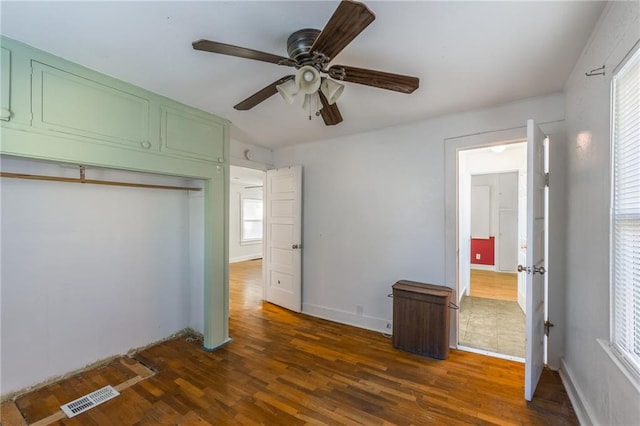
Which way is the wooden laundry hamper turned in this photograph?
toward the camera

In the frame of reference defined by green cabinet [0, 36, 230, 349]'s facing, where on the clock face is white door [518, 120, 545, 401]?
The white door is roughly at 12 o'clock from the green cabinet.

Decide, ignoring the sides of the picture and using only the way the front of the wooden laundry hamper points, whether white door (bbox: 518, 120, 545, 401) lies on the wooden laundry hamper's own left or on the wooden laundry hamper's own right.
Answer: on the wooden laundry hamper's own left

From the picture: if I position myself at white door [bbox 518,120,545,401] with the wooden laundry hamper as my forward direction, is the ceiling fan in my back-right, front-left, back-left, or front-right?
front-left

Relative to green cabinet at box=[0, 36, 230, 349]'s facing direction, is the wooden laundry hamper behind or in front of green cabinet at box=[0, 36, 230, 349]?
in front

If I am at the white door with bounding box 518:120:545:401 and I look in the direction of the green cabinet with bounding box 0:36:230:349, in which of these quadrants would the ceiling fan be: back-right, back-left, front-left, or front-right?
front-left

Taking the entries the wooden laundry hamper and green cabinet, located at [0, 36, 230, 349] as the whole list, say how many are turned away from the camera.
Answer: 0

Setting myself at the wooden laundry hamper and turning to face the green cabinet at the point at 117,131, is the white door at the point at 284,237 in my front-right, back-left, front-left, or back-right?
front-right

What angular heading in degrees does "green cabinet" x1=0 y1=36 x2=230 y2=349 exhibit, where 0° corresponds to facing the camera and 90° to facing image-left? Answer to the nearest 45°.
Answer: approximately 315°

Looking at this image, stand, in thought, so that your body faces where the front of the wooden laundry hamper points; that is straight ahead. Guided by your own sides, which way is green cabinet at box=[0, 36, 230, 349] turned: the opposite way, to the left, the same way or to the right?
to the left

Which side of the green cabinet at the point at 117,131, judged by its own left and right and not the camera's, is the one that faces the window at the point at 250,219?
left

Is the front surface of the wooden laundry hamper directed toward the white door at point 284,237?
no

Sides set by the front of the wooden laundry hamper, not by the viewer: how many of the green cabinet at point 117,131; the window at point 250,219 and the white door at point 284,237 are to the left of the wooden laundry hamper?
0
